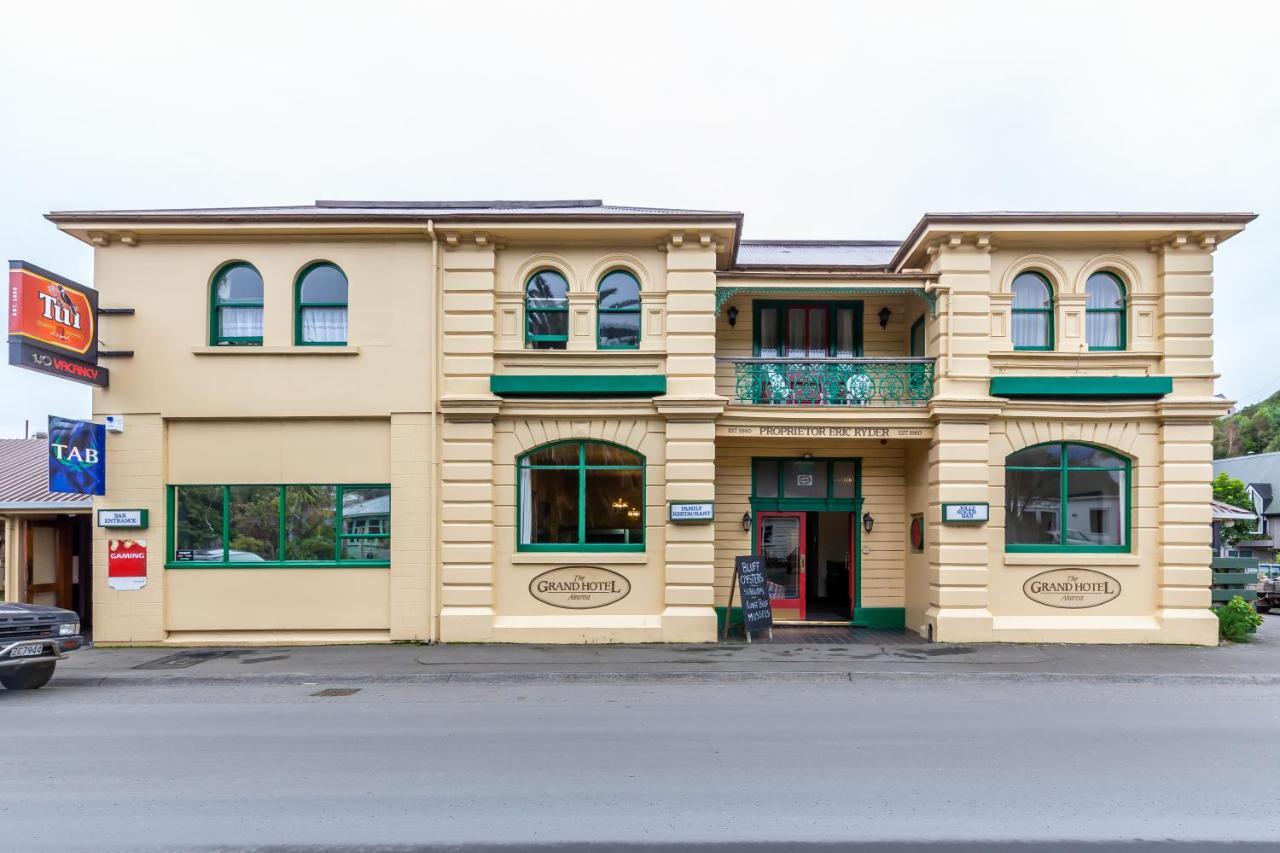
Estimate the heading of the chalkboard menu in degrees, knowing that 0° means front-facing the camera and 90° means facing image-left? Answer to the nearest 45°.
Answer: approximately 0°

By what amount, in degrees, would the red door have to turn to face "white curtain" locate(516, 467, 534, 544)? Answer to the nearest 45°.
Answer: approximately 45° to its right

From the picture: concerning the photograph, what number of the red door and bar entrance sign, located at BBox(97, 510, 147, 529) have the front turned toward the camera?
2

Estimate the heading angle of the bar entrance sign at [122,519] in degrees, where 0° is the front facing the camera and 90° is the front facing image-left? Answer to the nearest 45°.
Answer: approximately 0°
